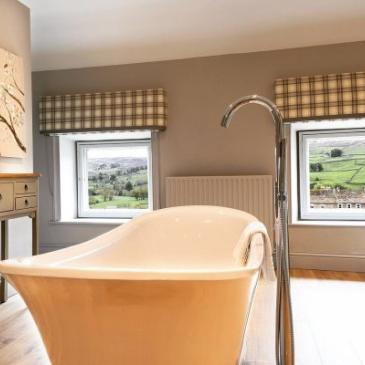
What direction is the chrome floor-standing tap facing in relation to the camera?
to the viewer's left

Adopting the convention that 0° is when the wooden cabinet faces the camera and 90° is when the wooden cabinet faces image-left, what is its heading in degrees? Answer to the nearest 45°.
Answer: approximately 315°

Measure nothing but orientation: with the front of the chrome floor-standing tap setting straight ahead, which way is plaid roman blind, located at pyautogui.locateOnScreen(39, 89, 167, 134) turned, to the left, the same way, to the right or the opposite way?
to the left

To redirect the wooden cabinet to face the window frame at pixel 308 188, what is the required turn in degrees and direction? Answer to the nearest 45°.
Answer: approximately 45° to its left

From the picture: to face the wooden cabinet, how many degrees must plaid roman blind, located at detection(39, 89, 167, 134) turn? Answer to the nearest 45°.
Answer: approximately 45° to its right

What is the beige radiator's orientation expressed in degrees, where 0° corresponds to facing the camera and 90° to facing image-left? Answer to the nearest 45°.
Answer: approximately 0°

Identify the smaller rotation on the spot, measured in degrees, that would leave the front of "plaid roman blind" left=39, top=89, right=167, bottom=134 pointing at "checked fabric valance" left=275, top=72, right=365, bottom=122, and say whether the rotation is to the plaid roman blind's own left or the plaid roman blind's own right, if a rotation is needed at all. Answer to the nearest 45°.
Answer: approximately 45° to the plaid roman blind's own left

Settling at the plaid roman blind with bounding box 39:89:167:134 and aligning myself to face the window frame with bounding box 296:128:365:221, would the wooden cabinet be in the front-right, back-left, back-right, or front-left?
back-right
